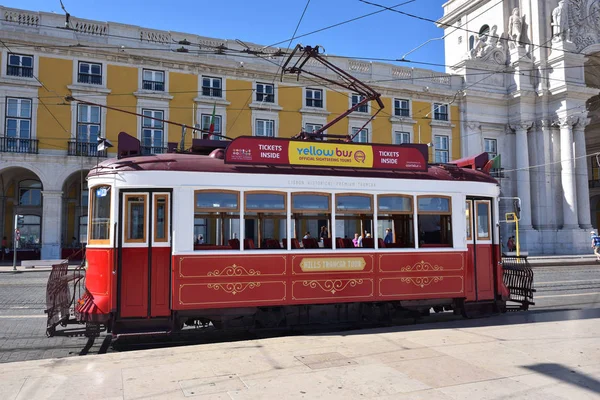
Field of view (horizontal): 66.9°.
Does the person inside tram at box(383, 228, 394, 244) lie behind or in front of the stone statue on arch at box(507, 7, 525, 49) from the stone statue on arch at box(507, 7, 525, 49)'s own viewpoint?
in front

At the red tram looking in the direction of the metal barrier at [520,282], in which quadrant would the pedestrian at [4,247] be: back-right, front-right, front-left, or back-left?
back-left

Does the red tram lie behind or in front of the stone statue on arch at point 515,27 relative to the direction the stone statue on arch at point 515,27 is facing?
in front

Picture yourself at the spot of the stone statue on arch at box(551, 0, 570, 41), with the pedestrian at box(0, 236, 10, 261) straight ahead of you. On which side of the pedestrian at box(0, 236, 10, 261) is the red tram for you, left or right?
left

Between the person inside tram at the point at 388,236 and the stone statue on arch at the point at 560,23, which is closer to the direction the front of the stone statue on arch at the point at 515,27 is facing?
the person inside tram

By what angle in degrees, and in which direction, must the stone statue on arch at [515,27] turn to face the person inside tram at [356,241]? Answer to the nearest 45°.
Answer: approximately 45° to its left

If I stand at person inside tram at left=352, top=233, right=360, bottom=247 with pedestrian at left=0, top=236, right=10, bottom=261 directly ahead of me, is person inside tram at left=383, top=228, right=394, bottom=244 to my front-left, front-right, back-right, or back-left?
back-right

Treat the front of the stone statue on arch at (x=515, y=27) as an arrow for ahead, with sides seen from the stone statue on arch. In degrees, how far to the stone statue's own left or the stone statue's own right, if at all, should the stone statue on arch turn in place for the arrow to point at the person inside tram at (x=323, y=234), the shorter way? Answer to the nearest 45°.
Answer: approximately 45° to the stone statue's own left

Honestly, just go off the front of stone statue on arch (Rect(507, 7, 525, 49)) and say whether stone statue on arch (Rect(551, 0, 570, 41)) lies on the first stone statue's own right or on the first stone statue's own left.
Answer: on the first stone statue's own left
